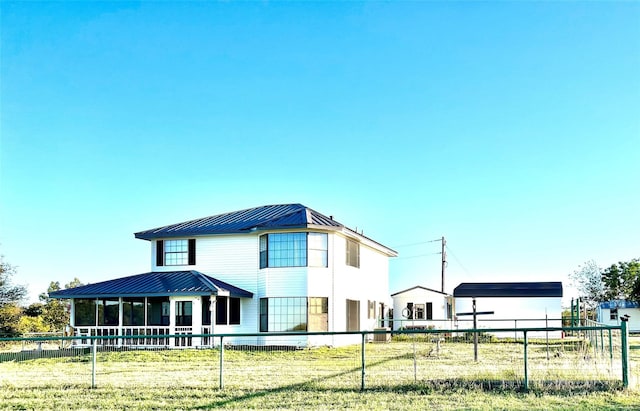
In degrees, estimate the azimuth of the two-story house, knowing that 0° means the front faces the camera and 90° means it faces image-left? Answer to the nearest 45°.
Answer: approximately 45°

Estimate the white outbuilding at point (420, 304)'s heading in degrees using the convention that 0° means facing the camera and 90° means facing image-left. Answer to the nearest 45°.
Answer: approximately 0°

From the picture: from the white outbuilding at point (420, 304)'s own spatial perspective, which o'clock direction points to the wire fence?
The wire fence is roughly at 12 o'clock from the white outbuilding.

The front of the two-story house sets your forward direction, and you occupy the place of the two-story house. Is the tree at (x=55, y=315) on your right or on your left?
on your right

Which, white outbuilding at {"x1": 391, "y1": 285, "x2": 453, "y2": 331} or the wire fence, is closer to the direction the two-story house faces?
the wire fence

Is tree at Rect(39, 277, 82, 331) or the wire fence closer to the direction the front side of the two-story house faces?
the wire fence

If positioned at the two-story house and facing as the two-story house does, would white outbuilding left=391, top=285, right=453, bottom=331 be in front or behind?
behind

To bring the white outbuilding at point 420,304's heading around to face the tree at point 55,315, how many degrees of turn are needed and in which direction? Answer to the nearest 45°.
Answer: approximately 90° to its right

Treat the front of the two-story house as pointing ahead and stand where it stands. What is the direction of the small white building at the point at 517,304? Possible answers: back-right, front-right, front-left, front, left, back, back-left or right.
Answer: back

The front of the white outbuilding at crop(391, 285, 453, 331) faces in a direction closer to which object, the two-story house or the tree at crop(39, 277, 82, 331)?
the two-story house
